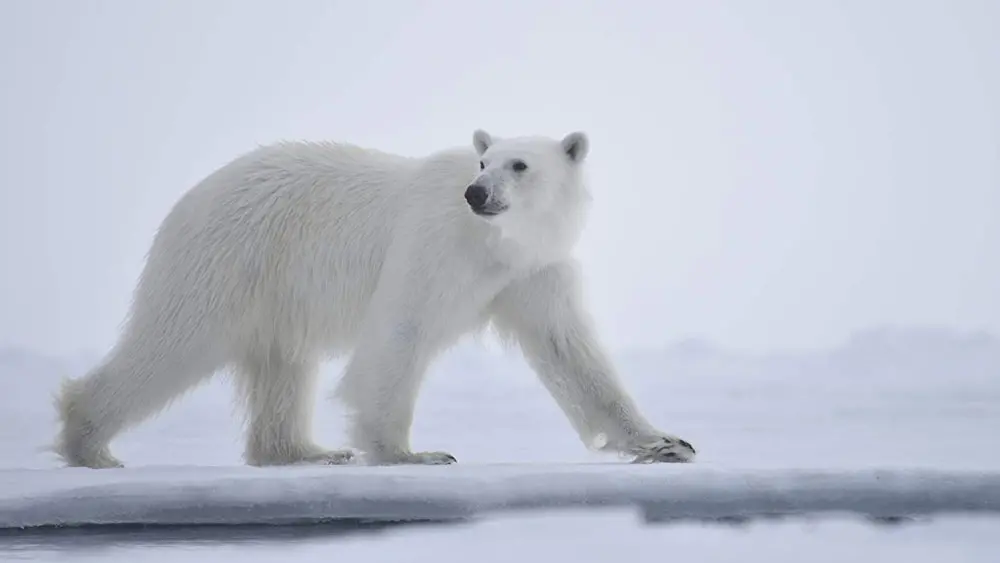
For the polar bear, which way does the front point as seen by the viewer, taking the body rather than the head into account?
to the viewer's right
